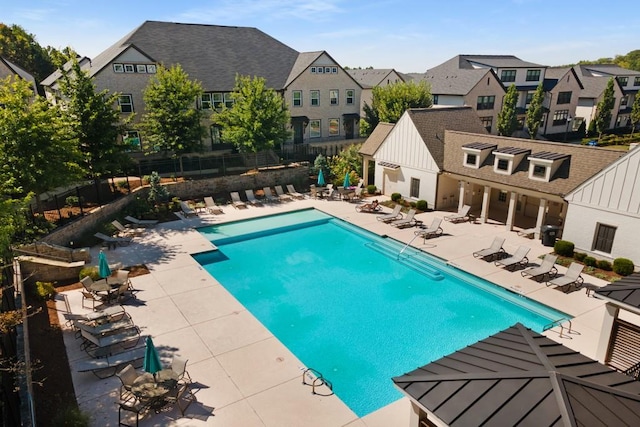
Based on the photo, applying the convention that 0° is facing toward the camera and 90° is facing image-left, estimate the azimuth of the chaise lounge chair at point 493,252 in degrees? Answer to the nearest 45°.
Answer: approximately 45°

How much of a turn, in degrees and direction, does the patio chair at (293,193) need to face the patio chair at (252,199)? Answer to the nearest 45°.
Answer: approximately 90° to its right

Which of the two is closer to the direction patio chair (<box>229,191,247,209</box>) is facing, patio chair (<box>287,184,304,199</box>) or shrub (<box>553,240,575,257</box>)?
the shrub

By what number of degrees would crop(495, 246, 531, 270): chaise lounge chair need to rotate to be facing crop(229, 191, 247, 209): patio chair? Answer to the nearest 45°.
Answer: approximately 45° to its right

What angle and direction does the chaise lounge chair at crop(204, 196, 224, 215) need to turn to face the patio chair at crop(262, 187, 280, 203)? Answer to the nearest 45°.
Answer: approximately 45° to its left

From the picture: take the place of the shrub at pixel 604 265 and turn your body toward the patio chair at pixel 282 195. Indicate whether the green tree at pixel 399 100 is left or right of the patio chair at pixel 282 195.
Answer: right
